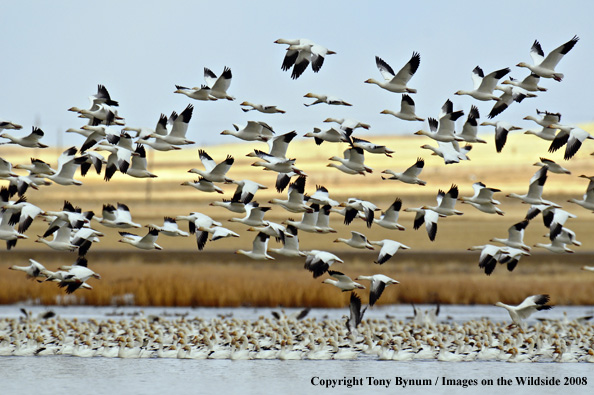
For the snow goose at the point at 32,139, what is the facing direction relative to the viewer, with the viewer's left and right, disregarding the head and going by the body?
facing to the left of the viewer

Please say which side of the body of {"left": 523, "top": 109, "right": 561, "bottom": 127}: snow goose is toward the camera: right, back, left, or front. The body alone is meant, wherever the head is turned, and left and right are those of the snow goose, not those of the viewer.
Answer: left

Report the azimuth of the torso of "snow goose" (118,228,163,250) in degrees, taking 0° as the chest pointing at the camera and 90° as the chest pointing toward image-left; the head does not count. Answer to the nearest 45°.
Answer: approximately 90°

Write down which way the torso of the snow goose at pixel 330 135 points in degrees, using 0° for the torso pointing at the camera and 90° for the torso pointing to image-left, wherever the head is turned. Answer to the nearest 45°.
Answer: approximately 90°

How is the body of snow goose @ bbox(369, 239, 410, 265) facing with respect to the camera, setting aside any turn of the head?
to the viewer's left

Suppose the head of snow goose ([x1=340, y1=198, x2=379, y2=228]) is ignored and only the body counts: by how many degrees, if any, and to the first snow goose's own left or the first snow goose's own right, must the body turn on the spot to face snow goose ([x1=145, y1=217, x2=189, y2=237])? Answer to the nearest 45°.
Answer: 0° — it already faces it

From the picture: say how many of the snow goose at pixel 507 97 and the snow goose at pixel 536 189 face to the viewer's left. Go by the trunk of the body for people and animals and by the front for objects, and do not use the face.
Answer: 2

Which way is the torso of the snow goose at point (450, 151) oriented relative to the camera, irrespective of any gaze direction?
to the viewer's left

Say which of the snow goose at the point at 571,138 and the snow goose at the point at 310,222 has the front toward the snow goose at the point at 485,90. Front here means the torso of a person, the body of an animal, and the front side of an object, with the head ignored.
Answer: the snow goose at the point at 571,138

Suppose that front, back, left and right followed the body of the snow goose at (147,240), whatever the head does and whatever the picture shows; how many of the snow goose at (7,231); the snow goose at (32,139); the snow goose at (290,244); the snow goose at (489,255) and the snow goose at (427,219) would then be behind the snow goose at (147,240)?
3
